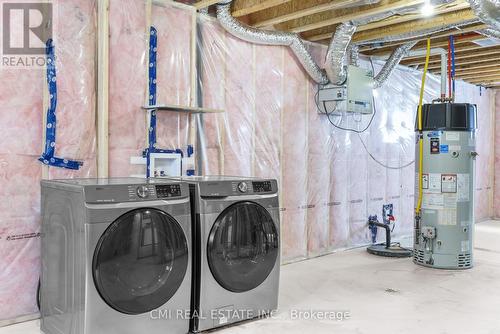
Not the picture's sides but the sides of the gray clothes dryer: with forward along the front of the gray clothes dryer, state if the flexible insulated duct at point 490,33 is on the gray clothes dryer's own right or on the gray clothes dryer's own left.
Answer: on the gray clothes dryer's own left

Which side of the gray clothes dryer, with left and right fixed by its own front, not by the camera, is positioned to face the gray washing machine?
right

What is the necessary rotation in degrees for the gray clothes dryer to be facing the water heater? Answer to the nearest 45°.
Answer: approximately 90° to its left

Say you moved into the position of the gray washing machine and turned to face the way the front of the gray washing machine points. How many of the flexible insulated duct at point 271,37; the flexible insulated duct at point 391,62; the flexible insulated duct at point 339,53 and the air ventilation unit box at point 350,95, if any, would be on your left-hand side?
4

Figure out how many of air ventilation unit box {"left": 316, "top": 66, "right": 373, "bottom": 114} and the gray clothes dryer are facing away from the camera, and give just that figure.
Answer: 0

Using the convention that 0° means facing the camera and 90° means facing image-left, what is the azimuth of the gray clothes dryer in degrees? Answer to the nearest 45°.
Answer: approximately 315°

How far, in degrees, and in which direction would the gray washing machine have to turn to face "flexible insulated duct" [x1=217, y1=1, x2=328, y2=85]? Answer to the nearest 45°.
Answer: approximately 90° to its left

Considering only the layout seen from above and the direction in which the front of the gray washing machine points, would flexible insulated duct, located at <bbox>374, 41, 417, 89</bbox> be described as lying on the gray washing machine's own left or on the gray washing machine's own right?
on the gray washing machine's own left

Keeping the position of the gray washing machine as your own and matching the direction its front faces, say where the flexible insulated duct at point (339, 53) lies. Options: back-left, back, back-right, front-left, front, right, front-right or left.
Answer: left

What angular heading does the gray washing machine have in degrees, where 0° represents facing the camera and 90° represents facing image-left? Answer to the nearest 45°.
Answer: approximately 315°
